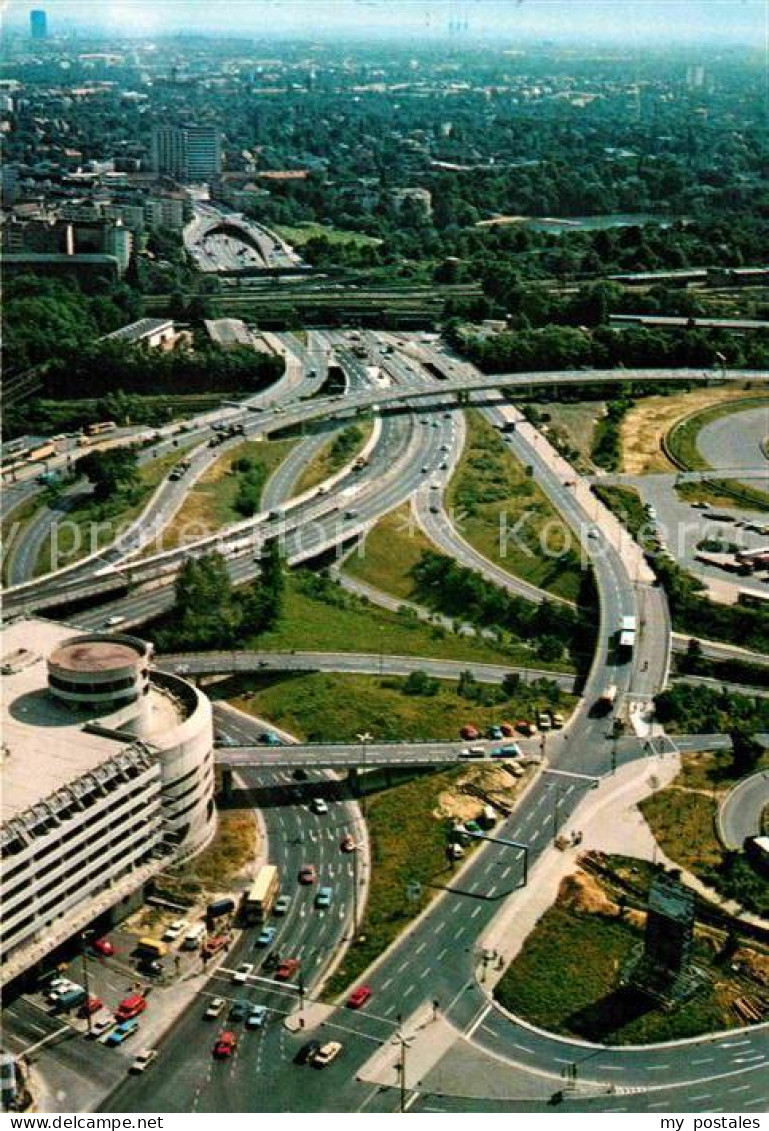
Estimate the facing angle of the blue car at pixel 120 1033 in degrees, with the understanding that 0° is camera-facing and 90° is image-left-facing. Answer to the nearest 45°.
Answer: approximately 45°

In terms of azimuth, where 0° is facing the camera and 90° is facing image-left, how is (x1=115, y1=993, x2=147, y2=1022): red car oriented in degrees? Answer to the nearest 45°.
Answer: approximately 45°
